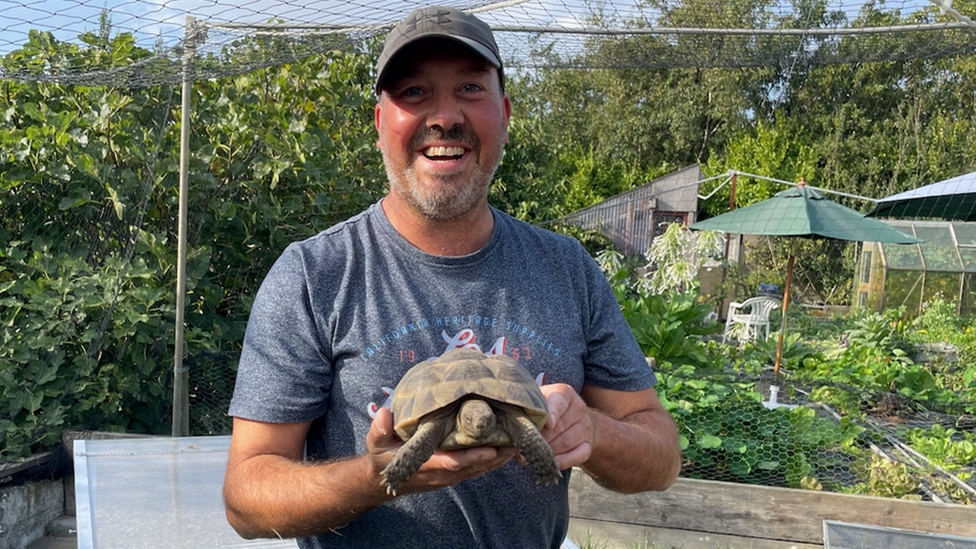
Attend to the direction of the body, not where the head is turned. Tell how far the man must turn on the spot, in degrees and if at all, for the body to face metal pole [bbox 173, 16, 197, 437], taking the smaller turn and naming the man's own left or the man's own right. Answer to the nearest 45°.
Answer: approximately 135° to the man's own right

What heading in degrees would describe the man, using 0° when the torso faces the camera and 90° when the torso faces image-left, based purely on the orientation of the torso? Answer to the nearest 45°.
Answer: approximately 0°

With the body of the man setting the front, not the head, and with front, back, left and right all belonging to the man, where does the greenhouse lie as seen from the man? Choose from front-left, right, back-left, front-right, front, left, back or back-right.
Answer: back-left

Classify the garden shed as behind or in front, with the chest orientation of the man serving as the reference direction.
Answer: behind

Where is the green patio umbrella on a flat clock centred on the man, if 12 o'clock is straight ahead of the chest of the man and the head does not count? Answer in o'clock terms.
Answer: The green patio umbrella is roughly at 7 o'clock from the man.

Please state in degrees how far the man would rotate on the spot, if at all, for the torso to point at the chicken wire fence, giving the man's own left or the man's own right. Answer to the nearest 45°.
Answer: approximately 135° to the man's own left

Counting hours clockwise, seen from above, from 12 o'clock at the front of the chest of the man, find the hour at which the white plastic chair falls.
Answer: The white plastic chair is roughly at 7 o'clock from the man.
